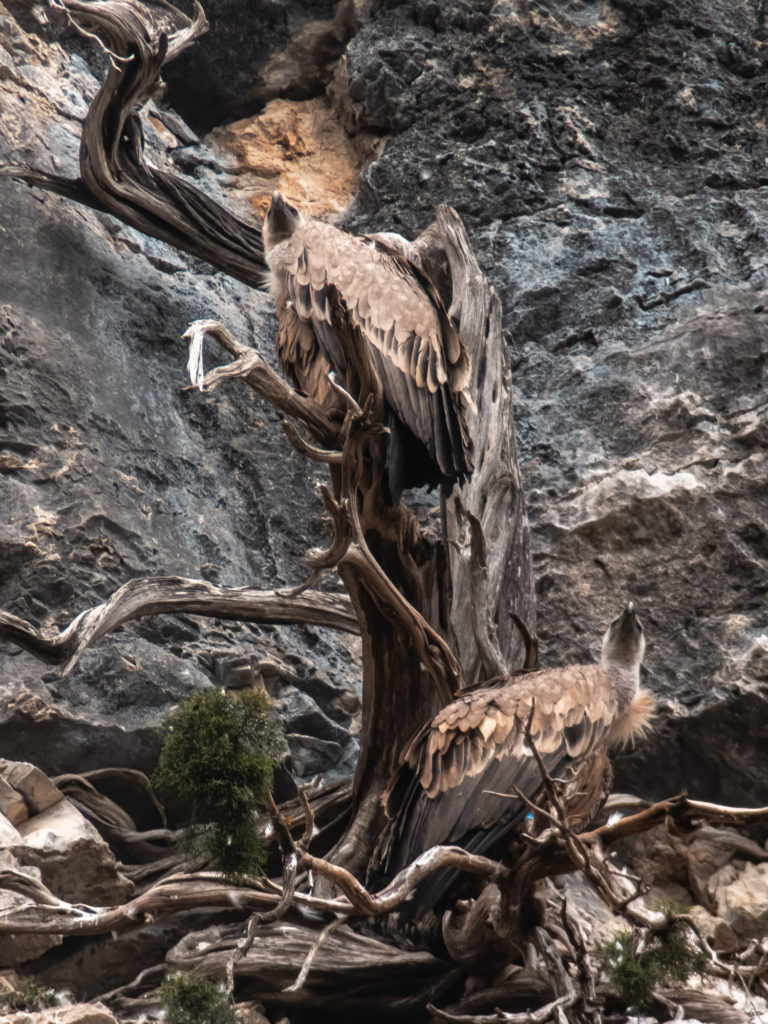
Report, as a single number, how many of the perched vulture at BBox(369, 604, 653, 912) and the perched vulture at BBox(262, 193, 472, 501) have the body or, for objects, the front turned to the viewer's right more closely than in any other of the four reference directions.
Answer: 1

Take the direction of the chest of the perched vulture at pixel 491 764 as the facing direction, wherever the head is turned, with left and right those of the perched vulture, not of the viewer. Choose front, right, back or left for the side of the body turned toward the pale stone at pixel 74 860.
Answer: back

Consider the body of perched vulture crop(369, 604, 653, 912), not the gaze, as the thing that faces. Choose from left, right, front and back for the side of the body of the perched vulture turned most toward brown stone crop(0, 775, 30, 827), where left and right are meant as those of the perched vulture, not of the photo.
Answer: back

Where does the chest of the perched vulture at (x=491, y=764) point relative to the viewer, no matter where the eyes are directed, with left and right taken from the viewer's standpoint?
facing to the right of the viewer
